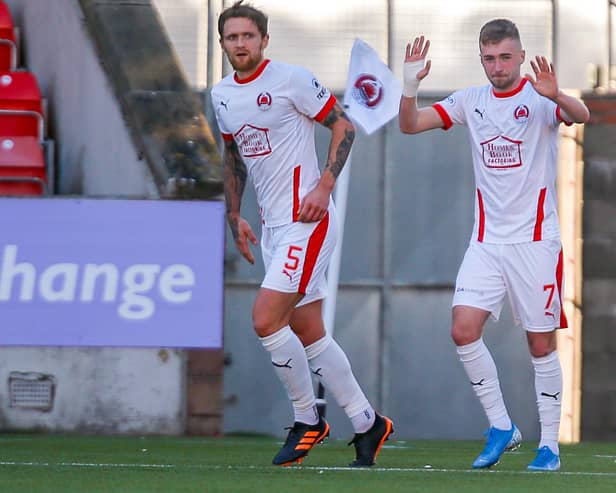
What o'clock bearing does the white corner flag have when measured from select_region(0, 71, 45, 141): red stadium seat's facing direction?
The white corner flag is roughly at 10 o'clock from the red stadium seat.

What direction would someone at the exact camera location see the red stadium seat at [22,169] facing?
facing the viewer

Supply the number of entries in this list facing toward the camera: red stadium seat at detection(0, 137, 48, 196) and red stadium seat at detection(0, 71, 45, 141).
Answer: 2
